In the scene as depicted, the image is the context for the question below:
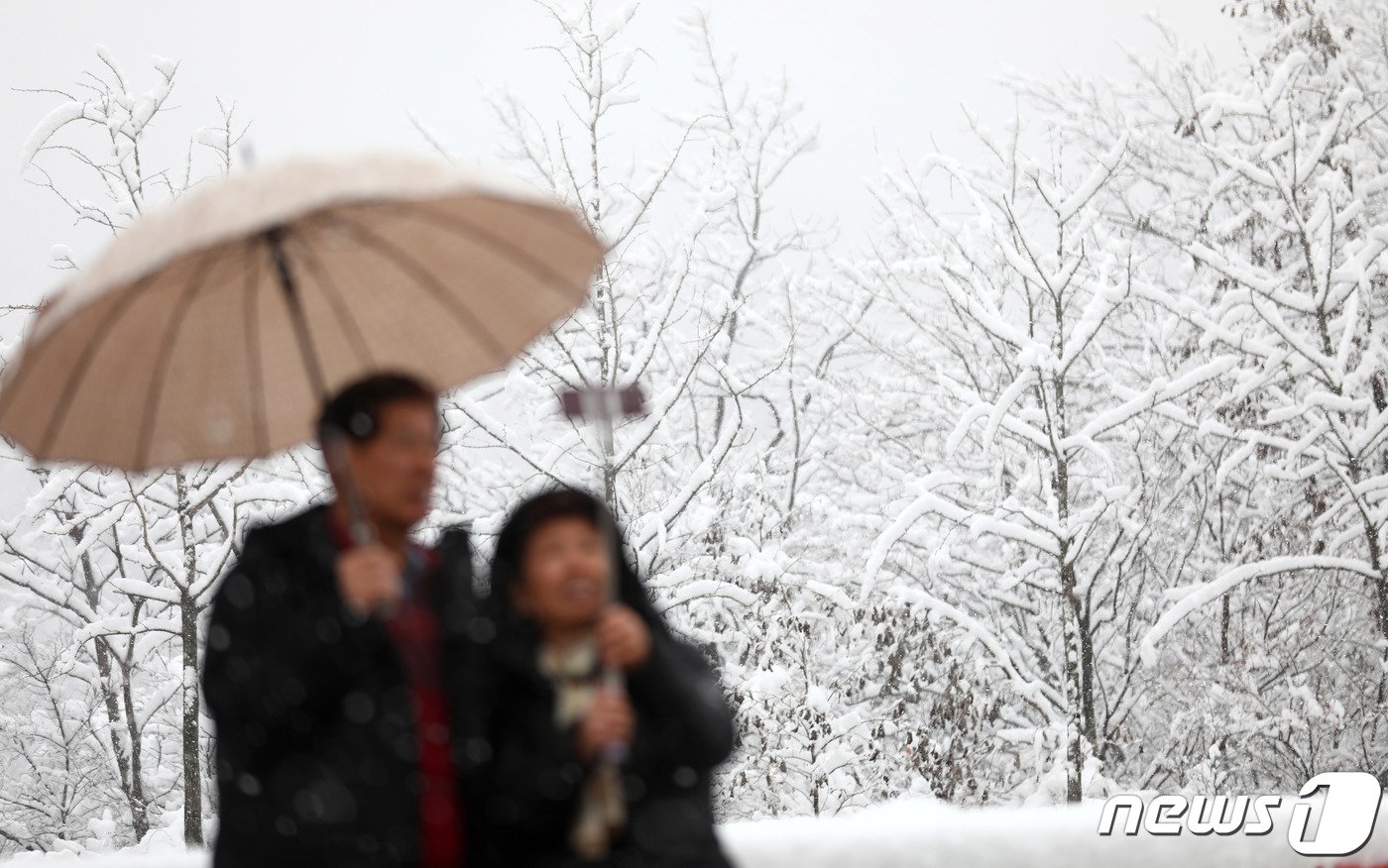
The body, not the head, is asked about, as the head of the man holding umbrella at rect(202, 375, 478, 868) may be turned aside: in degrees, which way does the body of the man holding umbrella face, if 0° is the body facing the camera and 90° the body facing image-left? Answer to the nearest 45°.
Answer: approximately 315°
